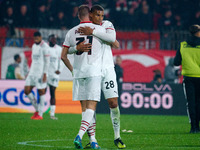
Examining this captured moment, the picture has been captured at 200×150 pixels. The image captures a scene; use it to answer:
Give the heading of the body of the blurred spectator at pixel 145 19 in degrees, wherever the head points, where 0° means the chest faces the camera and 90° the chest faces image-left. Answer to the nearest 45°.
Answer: approximately 0°

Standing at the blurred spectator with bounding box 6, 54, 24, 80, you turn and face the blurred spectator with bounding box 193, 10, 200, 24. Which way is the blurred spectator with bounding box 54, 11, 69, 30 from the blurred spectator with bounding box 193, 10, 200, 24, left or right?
left

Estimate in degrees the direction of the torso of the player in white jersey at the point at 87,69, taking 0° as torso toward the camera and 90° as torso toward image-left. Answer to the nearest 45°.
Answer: approximately 180°

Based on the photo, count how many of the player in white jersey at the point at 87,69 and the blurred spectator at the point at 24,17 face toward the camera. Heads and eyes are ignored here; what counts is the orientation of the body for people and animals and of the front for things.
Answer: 1

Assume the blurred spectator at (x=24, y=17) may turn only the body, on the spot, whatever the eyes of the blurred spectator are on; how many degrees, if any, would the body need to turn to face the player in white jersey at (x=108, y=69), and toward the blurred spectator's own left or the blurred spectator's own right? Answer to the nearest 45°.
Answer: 0° — they already face them

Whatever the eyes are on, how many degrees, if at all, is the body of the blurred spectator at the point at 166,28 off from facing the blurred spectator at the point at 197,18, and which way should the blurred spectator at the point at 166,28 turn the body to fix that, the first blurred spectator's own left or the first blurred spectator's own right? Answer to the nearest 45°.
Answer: approximately 135° to the first blurred spectator's own left

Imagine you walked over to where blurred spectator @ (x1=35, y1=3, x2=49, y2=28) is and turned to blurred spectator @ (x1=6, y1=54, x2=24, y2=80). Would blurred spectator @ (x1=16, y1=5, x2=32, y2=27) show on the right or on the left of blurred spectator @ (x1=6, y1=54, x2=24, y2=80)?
right

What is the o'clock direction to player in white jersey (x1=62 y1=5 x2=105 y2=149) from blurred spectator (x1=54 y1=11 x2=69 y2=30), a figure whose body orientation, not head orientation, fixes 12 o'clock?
The player in white jersey is roughly at 12 o'clock from the blurred spectator.
